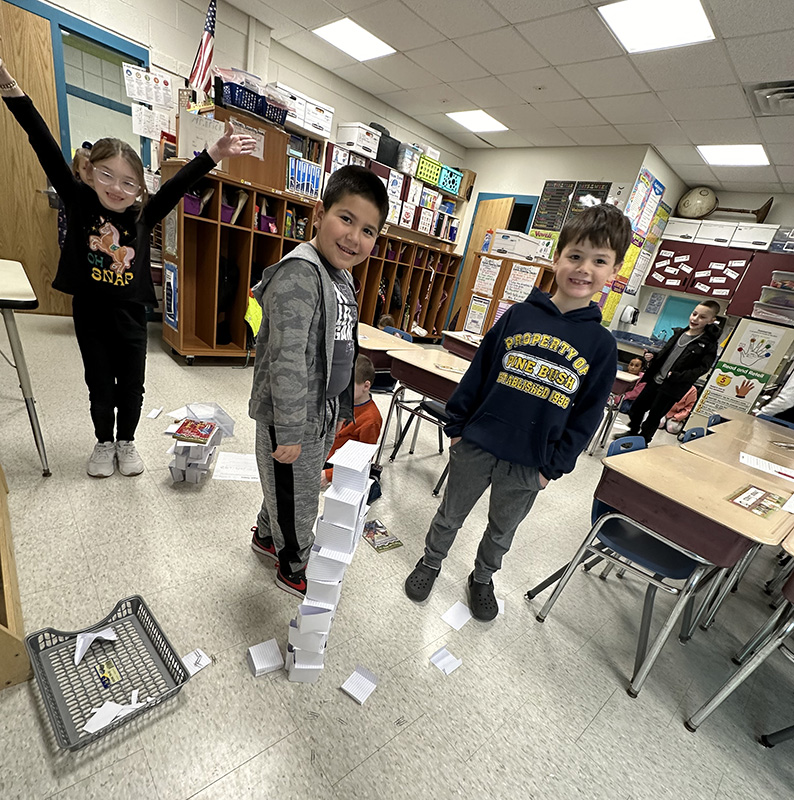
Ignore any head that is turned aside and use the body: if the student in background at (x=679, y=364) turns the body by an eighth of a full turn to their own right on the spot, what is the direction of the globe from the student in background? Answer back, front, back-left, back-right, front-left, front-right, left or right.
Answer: right

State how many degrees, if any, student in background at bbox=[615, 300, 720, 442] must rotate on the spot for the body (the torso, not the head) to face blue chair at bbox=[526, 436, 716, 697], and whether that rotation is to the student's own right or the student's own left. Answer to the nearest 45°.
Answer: approximately 45° to the student's own left

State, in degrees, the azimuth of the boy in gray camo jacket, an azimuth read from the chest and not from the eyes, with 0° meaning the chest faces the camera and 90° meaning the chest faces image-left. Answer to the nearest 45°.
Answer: approximately 315°

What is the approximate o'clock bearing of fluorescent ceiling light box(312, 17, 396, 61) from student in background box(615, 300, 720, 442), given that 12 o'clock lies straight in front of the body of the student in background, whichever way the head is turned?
The fluorescent ceiling light is roughly at 1 o'clock from the student in background.

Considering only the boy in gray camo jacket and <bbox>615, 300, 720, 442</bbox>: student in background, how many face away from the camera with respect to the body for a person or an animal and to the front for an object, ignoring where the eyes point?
0

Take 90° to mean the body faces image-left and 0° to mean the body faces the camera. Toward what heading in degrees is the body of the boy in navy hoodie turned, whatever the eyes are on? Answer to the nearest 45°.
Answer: approximately 0°

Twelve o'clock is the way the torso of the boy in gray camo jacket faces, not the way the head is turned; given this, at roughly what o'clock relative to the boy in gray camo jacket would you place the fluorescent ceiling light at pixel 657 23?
The fluorescent ceiling light is roughly at 9 o'clock from the boy in gray camo jacket.

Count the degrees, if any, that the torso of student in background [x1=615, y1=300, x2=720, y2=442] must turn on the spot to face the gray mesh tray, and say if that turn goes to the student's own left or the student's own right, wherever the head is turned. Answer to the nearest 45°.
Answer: approximately 45° to the student's own left

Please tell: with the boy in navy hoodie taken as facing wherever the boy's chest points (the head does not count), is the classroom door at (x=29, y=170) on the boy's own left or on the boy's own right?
on the boy's own right

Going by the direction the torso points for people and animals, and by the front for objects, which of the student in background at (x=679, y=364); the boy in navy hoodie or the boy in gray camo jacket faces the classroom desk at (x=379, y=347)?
the student in background

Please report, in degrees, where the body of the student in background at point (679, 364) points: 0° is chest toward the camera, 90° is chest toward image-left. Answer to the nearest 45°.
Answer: approximately 45°

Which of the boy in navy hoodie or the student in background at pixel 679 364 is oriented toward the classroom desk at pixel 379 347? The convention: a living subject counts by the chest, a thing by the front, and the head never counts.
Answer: the student in background

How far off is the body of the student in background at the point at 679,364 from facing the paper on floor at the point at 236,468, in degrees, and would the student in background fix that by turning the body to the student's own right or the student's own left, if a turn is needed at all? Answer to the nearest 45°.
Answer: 0° — they already face it

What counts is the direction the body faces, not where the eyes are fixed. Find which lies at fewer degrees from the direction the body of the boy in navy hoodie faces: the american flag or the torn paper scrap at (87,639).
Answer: the torn paper scrap

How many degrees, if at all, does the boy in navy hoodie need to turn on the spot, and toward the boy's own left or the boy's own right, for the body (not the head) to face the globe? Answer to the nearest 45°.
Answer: approximately 180°
